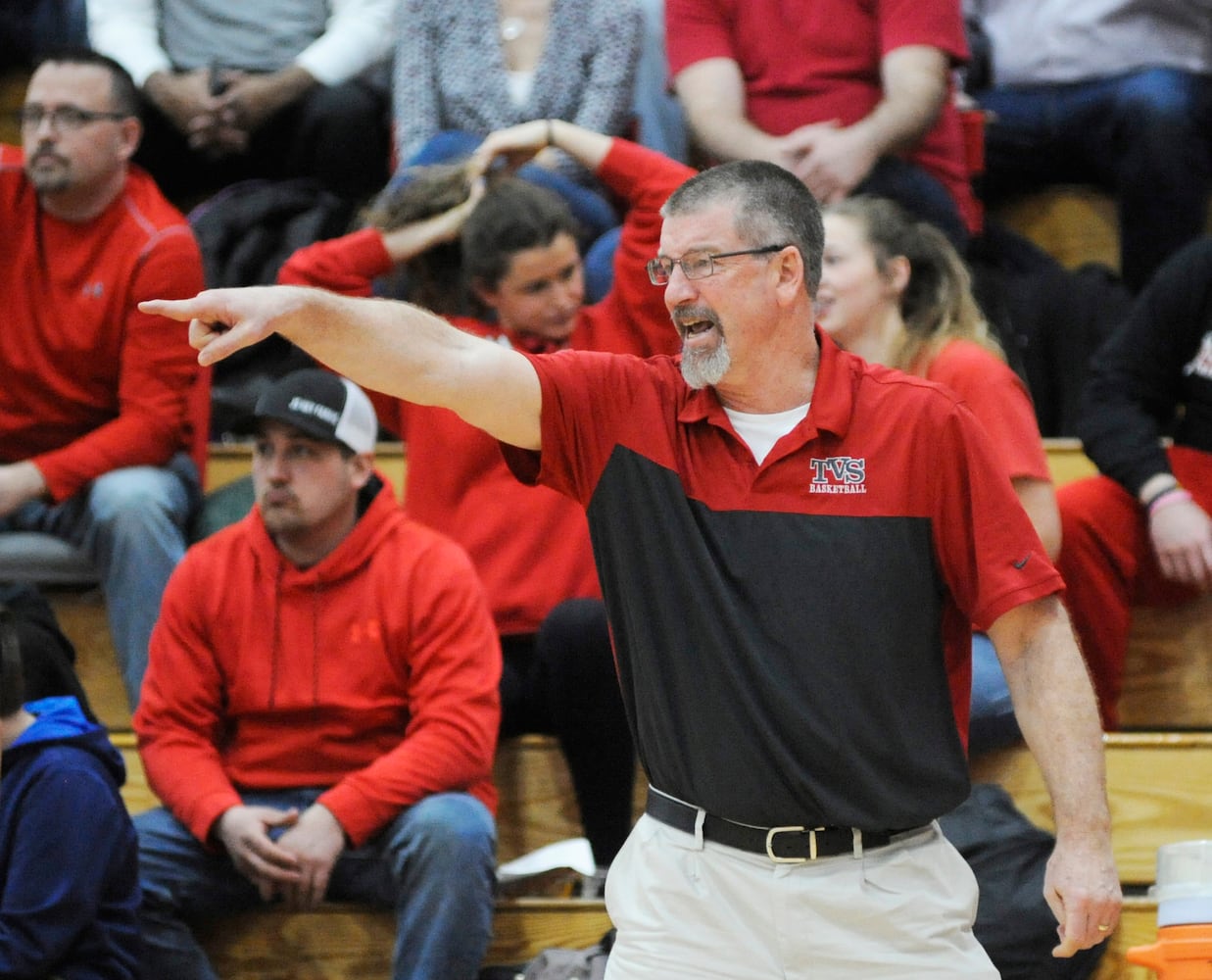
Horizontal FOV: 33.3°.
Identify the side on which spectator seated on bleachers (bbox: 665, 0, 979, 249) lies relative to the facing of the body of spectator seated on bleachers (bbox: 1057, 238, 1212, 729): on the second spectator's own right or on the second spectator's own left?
on the second spectator's own right

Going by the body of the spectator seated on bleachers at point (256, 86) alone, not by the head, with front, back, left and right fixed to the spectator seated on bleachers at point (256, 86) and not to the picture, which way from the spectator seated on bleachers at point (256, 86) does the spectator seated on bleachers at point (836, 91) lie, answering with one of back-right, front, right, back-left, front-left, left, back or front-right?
front-left

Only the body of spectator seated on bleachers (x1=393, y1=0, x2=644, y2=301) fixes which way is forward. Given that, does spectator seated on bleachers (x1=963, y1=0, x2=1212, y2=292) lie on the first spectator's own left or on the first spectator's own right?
on the first spectator's own left

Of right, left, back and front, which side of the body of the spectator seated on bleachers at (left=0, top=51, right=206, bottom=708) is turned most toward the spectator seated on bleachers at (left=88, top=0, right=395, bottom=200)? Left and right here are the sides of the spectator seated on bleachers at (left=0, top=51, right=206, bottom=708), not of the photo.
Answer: back

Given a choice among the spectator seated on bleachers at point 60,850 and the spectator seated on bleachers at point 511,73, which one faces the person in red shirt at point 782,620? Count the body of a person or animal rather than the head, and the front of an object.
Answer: the spectator seated on bleachers at point 511,73

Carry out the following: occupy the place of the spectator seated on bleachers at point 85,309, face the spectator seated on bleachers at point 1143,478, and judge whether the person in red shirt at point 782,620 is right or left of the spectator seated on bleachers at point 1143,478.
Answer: right

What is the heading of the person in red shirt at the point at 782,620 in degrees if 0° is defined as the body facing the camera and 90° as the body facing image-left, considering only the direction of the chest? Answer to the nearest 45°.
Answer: approximately 0°
